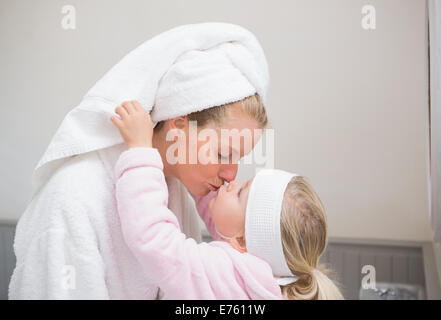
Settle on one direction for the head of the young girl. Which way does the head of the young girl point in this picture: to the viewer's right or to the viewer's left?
to the viewer's left

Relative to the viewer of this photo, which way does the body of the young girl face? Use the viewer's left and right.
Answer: facing to the left of the viewer
